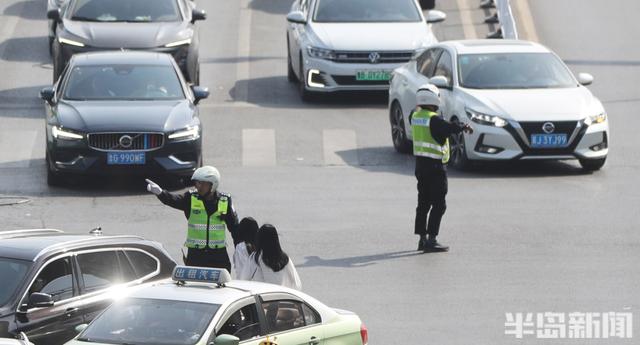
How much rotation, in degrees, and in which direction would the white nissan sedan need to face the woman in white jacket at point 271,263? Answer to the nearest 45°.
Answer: approximately 45° to its right

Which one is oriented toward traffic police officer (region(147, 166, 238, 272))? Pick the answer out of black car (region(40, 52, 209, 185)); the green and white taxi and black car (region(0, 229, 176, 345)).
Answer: black car (region(40, 52, 209, 185))

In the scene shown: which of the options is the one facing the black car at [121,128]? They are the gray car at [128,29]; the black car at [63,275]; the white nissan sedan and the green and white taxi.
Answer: the gray car at [128,29]

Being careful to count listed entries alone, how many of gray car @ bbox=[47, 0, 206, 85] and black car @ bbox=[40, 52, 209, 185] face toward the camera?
2

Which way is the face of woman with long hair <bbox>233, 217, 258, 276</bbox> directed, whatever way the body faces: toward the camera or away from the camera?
away from the camera

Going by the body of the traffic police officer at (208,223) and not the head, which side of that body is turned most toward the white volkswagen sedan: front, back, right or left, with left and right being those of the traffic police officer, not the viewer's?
back

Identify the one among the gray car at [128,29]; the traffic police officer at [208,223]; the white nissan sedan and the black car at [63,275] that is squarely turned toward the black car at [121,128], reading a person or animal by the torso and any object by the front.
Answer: the gray car at [128,29]

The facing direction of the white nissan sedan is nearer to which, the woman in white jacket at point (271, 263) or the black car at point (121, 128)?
the woman in white jacket

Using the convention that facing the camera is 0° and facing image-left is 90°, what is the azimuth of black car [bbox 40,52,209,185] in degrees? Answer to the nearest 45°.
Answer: approximately 0°
